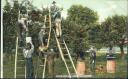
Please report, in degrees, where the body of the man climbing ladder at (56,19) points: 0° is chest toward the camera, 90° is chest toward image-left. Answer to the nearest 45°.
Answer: approximately 135°

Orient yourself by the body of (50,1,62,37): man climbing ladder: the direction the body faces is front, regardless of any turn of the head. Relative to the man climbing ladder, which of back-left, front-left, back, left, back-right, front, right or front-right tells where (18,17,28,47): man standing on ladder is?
front-left
